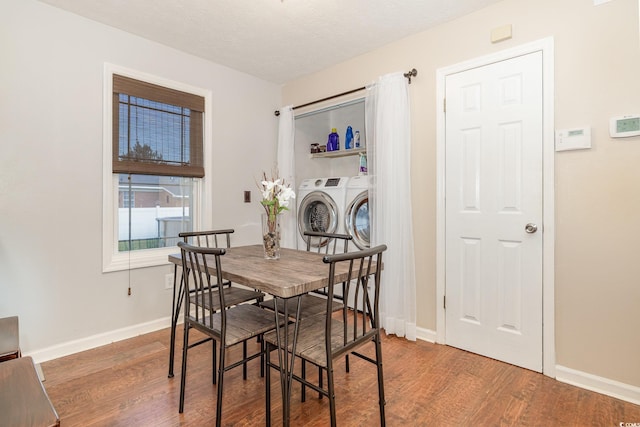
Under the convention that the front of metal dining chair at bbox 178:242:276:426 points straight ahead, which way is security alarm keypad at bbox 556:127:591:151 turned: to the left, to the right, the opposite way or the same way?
the opposite way

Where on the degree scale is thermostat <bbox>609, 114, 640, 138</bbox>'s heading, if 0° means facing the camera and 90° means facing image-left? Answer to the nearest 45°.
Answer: approximately 0°

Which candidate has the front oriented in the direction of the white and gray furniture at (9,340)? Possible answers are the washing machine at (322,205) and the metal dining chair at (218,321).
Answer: the washing machine

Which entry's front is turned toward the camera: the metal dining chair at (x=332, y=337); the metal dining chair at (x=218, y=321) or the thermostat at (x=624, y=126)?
the thermostat

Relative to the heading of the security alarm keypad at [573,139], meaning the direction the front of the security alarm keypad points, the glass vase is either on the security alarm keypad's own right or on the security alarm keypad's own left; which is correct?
on the security alarm keypad's own right

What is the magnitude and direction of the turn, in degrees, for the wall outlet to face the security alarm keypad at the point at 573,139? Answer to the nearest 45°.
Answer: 0° — it already faces it

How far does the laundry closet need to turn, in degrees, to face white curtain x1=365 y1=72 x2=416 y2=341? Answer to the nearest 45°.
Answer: approximately 90° to its left

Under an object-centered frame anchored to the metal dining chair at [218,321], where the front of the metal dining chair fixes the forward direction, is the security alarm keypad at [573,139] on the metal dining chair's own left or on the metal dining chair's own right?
on the metal dining chair's own right

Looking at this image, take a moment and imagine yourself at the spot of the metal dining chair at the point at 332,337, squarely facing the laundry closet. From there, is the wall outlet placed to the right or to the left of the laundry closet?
left

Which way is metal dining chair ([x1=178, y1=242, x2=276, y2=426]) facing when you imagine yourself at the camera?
facing away from the viewer and to the right of the viewer

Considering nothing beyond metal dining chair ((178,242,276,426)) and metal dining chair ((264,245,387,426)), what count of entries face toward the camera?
0

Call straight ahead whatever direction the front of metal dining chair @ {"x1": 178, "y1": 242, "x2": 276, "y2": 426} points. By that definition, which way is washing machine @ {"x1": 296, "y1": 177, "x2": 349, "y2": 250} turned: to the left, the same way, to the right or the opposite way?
the opposite way
